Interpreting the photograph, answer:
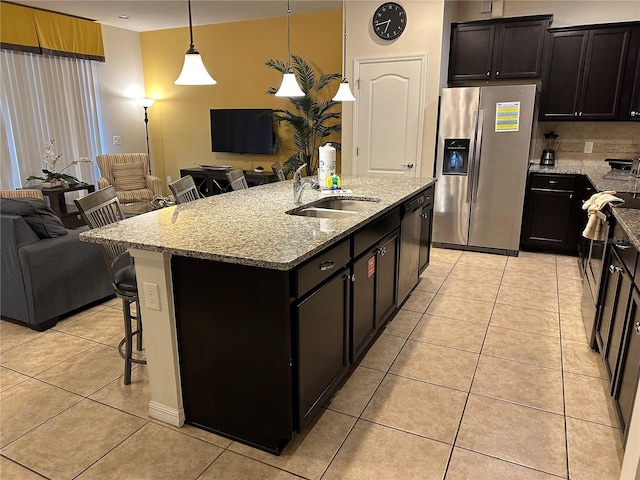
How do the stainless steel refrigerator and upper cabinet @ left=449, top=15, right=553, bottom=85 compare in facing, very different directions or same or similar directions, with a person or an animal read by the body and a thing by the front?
same or similar directions

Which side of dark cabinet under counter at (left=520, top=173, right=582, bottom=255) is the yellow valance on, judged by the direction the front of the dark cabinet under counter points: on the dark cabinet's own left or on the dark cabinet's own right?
on the dark cabinet's own right

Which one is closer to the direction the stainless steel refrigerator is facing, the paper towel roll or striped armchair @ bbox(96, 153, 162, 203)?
the paper towel roll

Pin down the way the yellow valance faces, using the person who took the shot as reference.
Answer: facing the viewer and to the right of the viewer

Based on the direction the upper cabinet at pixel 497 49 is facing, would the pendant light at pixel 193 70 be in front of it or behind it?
in front

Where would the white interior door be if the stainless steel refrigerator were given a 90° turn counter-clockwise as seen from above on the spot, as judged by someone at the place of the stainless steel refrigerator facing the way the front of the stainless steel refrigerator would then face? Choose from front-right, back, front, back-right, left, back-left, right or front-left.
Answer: back

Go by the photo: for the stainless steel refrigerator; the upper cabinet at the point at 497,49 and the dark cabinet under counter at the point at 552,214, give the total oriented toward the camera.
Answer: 3

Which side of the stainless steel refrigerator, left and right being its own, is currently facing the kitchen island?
front

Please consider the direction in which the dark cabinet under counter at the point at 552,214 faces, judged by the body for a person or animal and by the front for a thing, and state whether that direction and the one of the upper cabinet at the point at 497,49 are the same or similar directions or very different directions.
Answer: same or similar directions

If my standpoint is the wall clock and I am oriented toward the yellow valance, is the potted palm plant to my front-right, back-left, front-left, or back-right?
front-right

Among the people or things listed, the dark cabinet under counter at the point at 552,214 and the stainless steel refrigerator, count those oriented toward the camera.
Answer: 2

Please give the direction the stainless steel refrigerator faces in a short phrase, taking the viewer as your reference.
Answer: facing the viewer

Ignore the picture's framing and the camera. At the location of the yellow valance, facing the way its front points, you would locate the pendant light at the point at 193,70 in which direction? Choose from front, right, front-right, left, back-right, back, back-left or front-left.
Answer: front-right

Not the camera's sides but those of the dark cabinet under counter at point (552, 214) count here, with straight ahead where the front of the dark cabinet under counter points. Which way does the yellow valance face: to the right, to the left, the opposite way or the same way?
to the left

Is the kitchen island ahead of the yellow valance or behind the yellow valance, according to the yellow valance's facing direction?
ahead

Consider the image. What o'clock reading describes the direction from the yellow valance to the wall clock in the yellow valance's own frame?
The wall clock is roughly at 12 o'clock from the yellow valance.
